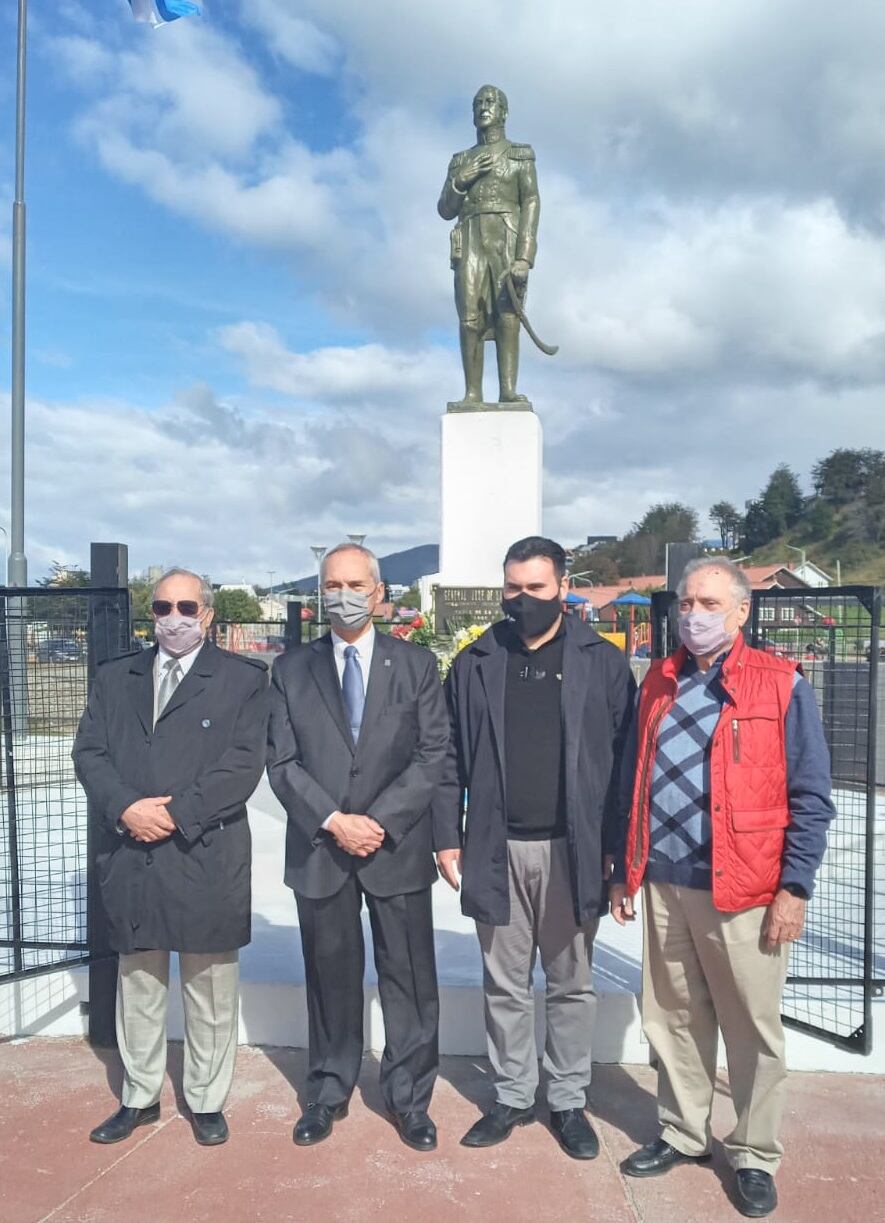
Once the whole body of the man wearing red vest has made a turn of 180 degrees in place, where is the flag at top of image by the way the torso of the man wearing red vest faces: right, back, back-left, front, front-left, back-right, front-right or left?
left

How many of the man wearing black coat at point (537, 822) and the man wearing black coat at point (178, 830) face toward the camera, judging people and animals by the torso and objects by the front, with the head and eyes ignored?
2

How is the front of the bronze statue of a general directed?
toward the camera

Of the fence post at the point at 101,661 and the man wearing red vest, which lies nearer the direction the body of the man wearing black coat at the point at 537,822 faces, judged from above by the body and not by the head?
the man wearing red vest

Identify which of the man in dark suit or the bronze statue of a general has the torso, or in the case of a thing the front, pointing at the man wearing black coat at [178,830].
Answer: the bronze statue of a general

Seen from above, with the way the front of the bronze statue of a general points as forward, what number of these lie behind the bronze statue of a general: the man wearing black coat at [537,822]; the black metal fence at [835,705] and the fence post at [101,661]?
0

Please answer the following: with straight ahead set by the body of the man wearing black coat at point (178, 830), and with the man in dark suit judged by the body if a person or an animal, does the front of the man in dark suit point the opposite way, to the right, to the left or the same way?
the same way

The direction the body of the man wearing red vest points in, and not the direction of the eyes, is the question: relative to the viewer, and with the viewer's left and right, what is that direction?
facing the viewer and to the left of the viewer

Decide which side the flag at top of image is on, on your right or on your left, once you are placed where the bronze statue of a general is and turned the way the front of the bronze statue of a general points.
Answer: on your right

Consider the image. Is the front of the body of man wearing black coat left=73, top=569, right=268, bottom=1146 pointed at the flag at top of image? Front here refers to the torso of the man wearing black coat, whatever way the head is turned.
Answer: no

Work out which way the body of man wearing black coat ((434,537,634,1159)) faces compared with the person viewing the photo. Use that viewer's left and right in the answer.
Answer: facing the viewer

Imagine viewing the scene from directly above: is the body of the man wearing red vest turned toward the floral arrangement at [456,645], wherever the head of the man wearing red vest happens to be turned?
no

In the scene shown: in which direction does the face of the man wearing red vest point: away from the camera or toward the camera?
toward the camera

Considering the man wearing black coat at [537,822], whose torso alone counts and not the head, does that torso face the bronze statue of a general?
no

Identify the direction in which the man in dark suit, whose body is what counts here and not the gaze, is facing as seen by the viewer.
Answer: toward the camera

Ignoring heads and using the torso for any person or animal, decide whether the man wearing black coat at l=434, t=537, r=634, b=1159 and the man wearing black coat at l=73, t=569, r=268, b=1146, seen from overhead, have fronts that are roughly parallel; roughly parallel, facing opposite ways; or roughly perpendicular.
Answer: roughly parallel
